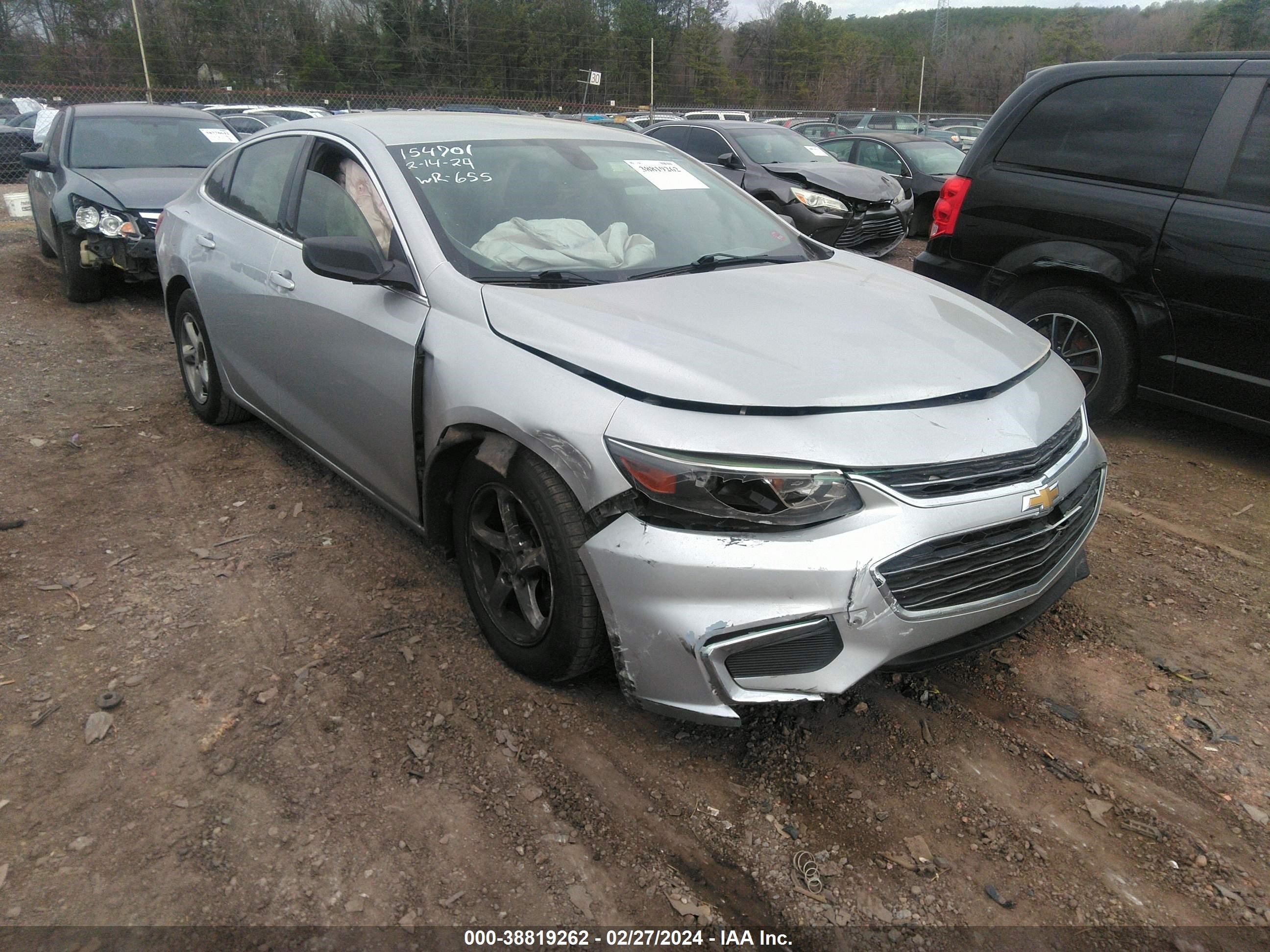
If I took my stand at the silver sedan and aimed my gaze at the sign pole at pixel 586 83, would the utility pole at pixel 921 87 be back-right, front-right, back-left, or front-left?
front-right

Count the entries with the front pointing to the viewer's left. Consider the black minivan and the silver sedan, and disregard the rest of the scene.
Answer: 0

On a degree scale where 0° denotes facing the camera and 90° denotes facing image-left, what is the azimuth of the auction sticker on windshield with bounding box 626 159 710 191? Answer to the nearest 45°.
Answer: approximately 315°

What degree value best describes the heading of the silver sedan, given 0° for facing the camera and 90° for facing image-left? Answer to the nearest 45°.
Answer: approximately 315°

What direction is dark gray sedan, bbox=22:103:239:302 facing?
toward the camera

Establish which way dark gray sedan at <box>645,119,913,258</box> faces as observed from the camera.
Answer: facing the viewer and to the right of the viewer

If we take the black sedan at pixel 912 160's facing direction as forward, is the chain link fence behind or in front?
behind

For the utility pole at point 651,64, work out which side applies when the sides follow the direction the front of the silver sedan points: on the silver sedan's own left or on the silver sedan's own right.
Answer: on the silver sedan's own left

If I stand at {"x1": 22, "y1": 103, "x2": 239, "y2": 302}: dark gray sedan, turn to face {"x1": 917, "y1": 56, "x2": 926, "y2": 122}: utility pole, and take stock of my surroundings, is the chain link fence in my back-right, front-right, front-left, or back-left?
front-left

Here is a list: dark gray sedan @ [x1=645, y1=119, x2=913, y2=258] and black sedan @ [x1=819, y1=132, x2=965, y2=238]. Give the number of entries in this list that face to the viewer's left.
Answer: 0

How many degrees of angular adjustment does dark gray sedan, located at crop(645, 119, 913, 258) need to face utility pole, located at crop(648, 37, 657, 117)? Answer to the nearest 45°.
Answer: approximately 135° to its left
